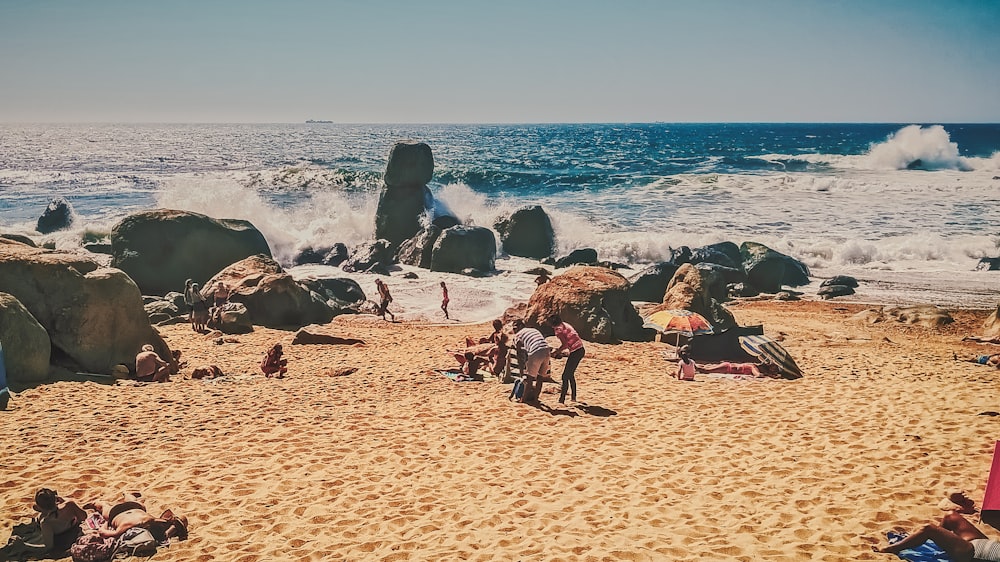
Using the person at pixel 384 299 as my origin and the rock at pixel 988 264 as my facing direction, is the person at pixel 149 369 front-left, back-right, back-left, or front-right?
back-right
